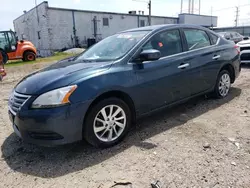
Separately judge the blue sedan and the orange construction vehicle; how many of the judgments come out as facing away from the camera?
0

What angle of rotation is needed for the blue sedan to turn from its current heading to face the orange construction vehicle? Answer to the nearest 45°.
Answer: approximately 90° to its right

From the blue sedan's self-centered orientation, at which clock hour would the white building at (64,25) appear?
The white building is roughly at 4 o'clock from the blue sedan.

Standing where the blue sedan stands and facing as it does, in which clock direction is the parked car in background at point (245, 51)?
The parked car in background is roughly at 6 o'clock from the blue sedan.
